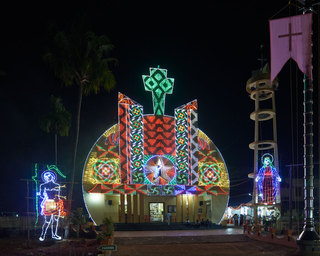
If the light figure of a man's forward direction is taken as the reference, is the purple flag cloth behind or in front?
in front

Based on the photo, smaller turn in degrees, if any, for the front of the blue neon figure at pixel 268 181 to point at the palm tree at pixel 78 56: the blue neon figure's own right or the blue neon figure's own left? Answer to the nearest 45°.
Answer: approximately 45° to the blue neon figure's own right

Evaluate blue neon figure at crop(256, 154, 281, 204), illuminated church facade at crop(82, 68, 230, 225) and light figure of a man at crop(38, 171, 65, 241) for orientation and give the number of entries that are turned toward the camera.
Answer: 3

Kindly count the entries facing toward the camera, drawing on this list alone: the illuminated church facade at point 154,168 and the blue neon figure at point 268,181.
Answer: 2

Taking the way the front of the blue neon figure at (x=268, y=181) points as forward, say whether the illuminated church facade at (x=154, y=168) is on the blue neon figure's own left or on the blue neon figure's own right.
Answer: on the blue neon figure's own right

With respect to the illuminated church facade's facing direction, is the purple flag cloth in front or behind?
in front

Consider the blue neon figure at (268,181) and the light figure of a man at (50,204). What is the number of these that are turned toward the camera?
2

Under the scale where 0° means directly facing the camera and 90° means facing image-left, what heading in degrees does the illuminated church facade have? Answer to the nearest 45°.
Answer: approximately 0°
